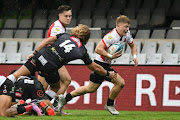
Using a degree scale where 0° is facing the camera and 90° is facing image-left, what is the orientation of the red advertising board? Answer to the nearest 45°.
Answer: approximately 0°

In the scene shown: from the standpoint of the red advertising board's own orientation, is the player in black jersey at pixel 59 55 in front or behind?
in front

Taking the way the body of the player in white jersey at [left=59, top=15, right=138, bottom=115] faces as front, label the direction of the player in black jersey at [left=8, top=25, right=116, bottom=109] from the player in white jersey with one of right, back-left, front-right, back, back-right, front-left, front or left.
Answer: right
